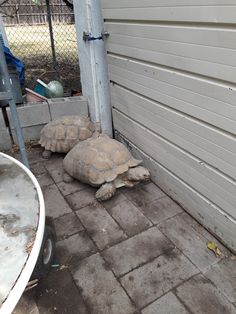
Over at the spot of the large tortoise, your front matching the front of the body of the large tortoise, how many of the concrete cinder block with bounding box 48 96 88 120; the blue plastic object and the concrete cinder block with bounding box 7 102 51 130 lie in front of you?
0

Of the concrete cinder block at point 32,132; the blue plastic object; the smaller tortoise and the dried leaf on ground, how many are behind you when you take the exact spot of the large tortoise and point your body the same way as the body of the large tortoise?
3

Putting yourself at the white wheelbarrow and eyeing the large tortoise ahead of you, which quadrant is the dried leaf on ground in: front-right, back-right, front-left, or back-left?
front-right

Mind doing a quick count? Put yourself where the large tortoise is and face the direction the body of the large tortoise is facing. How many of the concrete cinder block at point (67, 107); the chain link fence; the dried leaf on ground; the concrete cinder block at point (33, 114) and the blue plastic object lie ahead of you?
1

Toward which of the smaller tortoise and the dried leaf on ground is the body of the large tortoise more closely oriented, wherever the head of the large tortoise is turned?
the dried leaf on ground

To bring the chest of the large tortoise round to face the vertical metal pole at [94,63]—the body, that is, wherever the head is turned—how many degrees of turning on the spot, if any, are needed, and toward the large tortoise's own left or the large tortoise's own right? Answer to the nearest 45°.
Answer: approximately 135° to the large tortoise's own left

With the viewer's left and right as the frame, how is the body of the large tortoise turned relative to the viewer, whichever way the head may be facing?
facing the viewer and to the right of the viewer

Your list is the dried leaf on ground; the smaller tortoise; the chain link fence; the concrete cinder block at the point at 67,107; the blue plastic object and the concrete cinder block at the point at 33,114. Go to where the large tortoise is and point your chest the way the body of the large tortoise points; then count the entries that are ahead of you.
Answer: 1

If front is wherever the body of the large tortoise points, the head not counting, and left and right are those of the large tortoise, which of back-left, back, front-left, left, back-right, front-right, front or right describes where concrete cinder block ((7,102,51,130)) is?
back

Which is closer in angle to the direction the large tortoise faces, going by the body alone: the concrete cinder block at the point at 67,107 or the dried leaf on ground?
the dried leaf on ground

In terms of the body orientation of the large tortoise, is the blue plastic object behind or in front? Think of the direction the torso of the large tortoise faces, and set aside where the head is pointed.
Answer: behind

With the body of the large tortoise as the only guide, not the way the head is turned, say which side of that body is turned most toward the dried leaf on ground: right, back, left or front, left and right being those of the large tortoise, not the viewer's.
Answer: front

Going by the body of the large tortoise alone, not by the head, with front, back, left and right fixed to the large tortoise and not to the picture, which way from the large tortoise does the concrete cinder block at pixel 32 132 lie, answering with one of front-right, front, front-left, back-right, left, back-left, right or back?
back

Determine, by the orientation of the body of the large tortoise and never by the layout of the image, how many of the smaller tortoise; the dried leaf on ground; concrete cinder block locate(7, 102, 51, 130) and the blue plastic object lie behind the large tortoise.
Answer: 3
